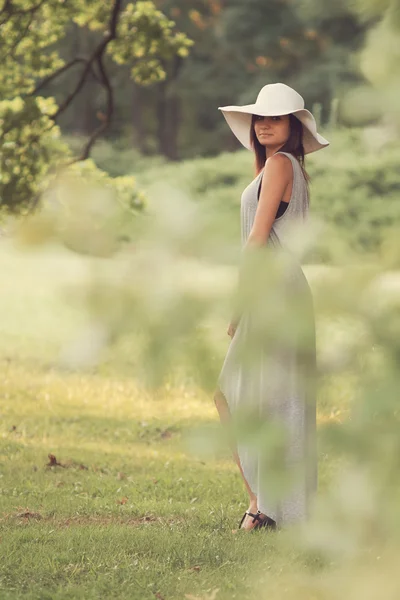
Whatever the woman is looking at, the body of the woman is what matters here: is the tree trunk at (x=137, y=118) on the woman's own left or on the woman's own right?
on the woman's own right

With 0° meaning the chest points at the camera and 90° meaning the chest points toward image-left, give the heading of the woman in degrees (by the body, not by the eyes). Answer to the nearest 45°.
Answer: approximately 90°

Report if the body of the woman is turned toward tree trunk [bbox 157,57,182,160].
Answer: no
